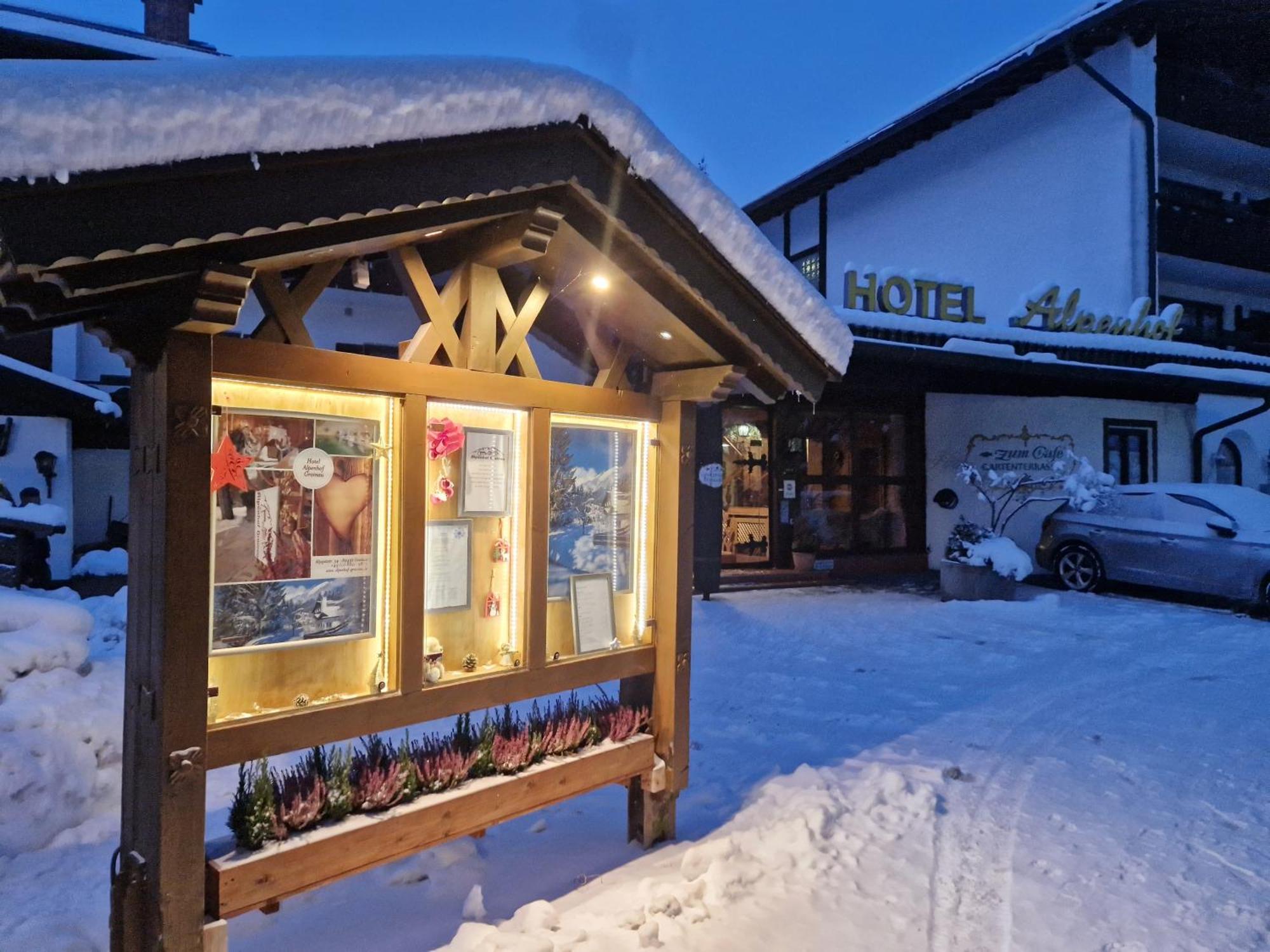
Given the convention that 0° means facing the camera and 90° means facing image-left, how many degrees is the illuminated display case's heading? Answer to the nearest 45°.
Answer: approximately 315°

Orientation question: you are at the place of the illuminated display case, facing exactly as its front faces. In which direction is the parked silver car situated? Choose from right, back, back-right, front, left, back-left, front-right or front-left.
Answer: left

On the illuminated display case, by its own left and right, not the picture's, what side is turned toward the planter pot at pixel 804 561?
left

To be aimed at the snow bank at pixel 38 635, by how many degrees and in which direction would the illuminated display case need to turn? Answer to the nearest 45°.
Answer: approximately 135° to its right

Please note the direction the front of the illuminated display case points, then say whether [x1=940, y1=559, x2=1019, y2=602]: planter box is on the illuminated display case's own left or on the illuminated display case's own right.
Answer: on the illuminated display case's own left
